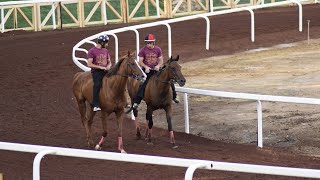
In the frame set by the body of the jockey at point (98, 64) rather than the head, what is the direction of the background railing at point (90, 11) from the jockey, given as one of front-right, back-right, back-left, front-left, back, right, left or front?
back-left

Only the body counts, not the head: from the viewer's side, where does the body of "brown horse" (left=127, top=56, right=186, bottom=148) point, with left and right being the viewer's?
facing the viewer and to the right of the viewer

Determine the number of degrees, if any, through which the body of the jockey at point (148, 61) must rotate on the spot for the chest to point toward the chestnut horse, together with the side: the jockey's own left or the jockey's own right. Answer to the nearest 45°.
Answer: approximately 45° to the jockey's own right

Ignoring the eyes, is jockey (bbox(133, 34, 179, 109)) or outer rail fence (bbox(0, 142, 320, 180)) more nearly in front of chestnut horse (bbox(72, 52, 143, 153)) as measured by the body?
the outer rail fence

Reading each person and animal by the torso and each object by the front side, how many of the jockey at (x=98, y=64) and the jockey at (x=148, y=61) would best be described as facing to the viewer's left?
0

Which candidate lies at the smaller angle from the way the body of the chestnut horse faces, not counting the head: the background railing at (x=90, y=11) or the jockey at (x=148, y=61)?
the jockey

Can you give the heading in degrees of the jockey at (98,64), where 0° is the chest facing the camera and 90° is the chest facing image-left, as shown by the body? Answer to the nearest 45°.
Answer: approximately 315°

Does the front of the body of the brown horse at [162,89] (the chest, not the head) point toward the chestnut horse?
no

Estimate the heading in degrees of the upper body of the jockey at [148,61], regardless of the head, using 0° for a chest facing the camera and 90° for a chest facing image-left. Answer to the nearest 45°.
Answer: approximately 0°

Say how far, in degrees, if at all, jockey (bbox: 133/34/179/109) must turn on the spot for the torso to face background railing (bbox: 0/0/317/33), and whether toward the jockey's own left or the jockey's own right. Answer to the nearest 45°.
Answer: approximately 180°
